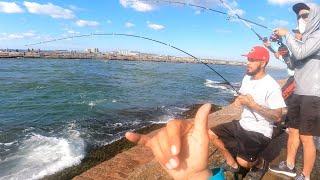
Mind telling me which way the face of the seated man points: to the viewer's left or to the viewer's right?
to the viewer's left

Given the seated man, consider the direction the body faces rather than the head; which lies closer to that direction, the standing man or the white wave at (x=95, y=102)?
the white wave

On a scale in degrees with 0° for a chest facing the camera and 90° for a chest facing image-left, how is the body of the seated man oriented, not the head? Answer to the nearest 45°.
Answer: approximately 45°

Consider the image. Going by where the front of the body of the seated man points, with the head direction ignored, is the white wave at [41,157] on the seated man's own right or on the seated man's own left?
on the seated man's own right

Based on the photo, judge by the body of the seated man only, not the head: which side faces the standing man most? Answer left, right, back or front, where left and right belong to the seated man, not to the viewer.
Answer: back

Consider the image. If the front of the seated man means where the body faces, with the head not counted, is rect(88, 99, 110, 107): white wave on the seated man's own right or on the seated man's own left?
on the seated man's own right
